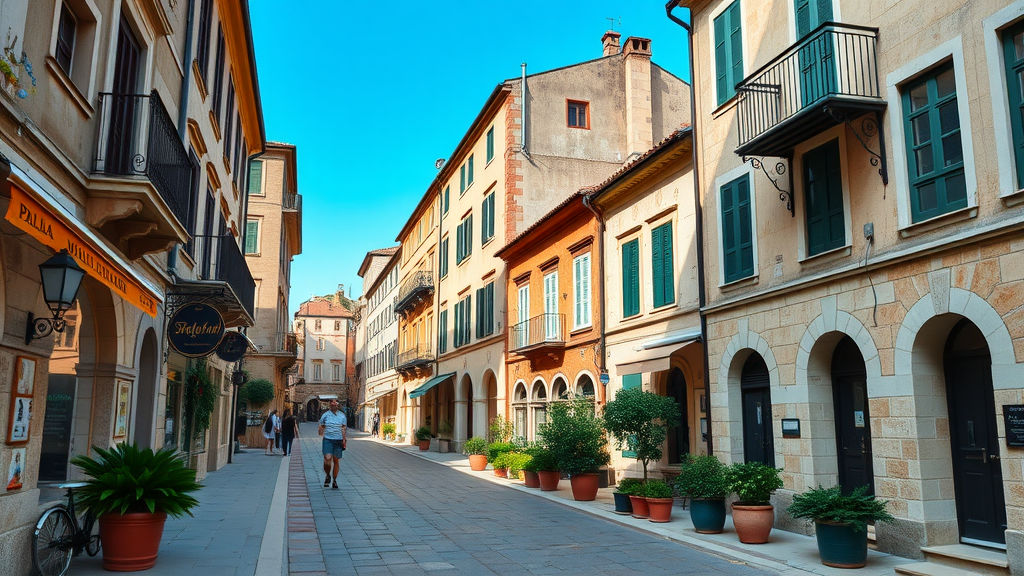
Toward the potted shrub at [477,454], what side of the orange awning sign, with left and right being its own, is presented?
left

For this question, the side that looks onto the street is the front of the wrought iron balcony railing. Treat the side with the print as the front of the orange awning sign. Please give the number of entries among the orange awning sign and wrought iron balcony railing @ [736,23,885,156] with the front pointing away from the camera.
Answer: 0

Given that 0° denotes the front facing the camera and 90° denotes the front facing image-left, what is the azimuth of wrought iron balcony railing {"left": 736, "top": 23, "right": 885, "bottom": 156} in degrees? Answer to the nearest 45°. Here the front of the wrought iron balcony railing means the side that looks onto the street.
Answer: approximately 45°

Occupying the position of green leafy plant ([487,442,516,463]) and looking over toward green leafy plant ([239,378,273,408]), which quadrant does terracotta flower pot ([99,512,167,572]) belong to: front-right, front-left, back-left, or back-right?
back-left

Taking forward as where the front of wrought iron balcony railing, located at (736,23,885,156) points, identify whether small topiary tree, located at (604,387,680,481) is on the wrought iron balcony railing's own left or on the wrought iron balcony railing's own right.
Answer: on the wrought iron balcony railing's own right

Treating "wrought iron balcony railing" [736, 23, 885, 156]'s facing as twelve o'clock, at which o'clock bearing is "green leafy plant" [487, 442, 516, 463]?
The green leafy plant is roughly at 3 o'clock from the wrought iron balcony railing.

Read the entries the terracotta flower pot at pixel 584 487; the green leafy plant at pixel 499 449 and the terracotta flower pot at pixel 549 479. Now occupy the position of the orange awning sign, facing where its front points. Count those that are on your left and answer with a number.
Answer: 3

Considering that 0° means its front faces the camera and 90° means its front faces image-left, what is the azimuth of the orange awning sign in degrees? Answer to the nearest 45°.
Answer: approximately 315°

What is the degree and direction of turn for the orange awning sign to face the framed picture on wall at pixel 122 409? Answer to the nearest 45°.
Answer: approximately 135° to its left

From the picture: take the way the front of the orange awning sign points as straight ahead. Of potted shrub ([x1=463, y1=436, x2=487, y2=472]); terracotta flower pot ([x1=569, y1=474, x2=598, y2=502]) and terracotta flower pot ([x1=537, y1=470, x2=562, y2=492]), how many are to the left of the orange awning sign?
3

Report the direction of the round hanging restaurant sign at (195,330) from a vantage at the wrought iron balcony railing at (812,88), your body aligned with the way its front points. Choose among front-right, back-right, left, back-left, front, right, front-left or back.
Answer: front-right

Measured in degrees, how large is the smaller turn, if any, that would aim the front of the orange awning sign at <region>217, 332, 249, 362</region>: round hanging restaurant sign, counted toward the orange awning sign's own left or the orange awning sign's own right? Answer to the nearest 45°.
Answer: approximately 135° to the orange awning sign's own left

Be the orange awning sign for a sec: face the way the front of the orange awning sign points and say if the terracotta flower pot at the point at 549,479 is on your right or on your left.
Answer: on your left
